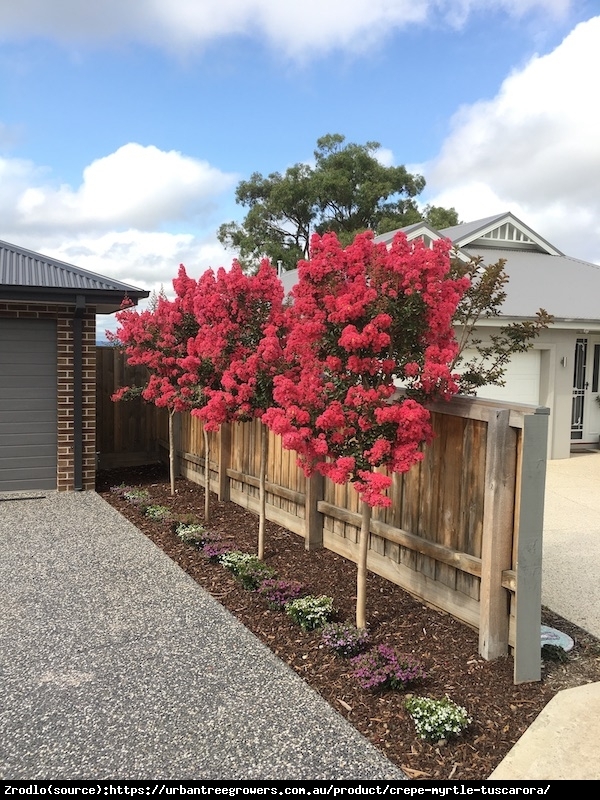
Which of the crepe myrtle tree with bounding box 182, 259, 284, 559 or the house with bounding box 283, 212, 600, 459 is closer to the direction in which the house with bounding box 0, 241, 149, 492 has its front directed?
the crepe myrtle tree

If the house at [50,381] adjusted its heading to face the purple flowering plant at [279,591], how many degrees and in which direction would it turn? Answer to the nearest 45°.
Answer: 0° — it already faces it

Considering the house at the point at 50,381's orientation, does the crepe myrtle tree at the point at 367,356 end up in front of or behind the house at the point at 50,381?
in front

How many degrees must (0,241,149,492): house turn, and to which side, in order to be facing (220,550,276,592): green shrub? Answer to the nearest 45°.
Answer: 0° — it already faces it

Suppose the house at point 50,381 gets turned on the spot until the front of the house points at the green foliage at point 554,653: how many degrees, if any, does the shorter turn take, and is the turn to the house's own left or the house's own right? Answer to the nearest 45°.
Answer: approximately 45° to the house's own left

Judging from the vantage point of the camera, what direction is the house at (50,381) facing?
facing the viewer

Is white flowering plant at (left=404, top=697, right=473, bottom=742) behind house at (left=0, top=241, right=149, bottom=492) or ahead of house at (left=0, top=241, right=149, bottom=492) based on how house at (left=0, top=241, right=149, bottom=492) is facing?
ahead

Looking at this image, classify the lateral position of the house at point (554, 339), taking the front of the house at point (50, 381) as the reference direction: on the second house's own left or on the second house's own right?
on the second house's own left

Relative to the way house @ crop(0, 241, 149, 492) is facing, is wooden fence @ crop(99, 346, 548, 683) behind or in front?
in front
